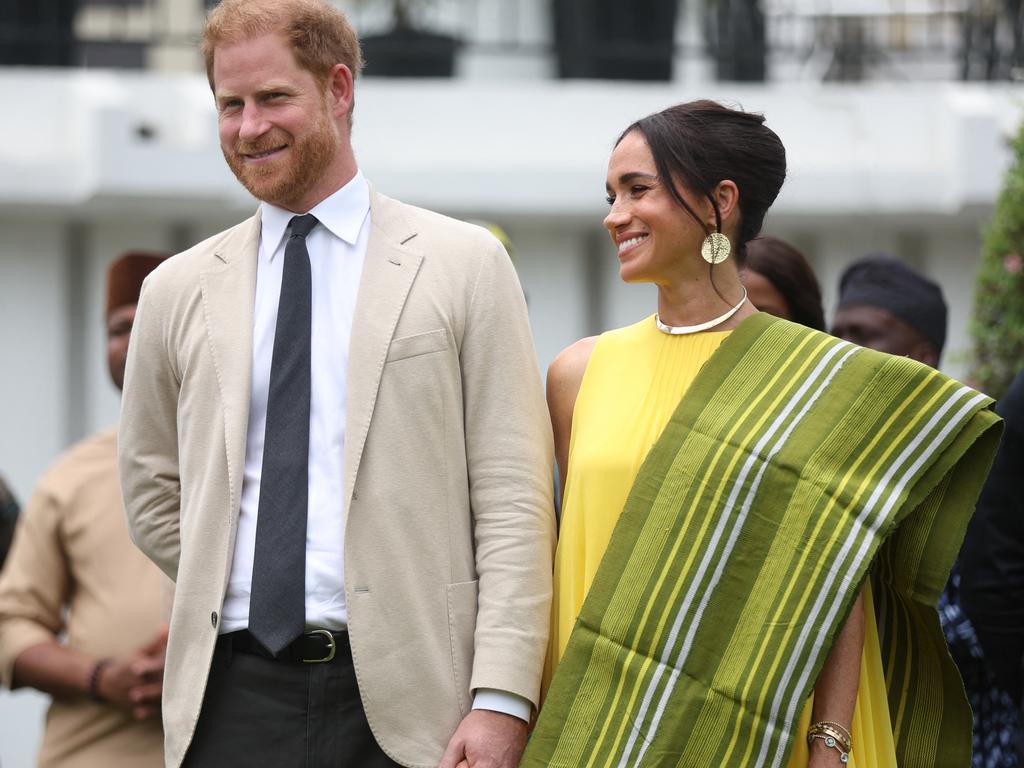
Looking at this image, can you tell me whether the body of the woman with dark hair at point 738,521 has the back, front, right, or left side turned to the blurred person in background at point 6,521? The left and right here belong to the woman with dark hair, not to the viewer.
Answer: right

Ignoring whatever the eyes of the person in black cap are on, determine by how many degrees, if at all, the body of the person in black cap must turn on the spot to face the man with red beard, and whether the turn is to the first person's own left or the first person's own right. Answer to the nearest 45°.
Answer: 0° — they already face them

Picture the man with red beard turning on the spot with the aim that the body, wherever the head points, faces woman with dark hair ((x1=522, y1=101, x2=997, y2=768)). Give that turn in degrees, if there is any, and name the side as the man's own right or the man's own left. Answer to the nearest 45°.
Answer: approximately 135° to the man's own left

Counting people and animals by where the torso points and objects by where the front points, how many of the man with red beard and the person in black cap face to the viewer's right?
0

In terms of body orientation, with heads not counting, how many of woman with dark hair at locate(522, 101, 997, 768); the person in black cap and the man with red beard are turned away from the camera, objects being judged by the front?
0

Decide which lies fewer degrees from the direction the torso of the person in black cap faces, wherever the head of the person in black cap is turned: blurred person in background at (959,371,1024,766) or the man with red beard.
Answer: the man with red beard

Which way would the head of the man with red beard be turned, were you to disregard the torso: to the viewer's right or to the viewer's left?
to the viewer's left

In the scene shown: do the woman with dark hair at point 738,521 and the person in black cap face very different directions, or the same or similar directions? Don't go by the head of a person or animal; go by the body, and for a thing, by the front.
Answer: same or similar directions

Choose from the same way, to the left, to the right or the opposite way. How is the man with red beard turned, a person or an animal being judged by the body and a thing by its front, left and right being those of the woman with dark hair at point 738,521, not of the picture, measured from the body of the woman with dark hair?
the same way

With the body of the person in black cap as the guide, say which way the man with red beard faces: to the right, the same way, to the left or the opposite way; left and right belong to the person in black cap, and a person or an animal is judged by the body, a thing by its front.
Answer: the same way

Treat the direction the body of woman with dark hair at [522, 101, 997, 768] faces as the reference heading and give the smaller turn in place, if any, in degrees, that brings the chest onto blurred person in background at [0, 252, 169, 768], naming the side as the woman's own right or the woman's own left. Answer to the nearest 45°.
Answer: approximately 90° to the woman's own right

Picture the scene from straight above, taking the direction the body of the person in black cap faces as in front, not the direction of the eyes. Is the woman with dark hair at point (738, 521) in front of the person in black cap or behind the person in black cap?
in front

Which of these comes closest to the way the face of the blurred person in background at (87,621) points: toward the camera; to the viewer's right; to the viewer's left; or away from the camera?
toward the camera

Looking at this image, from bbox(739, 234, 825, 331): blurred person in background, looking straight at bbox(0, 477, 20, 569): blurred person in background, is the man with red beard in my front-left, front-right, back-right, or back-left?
front-left

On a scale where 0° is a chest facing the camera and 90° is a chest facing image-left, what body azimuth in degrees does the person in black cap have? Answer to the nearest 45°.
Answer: approximately 45°

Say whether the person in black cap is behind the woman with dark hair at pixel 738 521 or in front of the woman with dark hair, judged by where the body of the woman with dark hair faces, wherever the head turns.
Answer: behind

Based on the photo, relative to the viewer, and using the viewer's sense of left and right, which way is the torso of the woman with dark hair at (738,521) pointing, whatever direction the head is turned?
facing the viewer and to the left of the viewer
